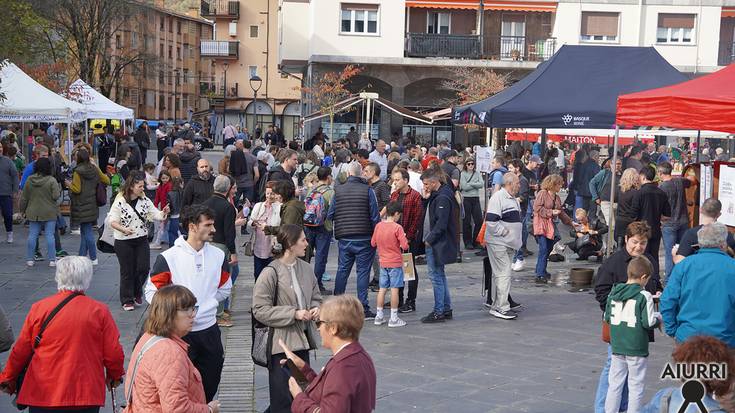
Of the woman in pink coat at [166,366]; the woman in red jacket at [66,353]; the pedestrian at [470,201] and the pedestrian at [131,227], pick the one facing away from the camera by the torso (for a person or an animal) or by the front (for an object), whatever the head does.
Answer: the woman in red jacket

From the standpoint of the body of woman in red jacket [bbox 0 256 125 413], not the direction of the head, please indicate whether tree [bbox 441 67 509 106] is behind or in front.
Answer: in front

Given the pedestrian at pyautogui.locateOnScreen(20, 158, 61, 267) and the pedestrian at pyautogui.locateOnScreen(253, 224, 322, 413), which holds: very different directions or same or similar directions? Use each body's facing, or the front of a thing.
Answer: very different directions

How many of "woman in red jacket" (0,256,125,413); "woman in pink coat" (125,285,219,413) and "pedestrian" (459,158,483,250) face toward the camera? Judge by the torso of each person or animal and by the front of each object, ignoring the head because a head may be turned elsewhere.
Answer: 1

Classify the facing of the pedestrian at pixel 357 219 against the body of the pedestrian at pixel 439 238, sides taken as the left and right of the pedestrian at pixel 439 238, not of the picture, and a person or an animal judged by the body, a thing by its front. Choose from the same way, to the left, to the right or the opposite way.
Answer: to the right

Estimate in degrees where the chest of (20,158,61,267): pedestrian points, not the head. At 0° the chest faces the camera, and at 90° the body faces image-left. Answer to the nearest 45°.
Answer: approximately 180°

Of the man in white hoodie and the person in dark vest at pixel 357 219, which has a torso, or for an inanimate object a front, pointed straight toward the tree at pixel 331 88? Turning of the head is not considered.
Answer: the person in dark vest

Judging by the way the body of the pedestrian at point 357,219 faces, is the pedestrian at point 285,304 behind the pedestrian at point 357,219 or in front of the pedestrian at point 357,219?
behind

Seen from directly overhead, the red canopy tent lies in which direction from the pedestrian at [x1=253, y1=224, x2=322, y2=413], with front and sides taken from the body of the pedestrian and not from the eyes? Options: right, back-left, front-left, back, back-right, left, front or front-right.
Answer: left

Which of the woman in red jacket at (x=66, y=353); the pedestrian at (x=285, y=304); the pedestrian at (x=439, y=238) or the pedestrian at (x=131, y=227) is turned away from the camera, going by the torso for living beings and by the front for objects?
the woman in red jacket

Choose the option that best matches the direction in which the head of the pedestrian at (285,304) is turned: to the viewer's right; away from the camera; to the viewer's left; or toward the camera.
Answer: to the viewer's right

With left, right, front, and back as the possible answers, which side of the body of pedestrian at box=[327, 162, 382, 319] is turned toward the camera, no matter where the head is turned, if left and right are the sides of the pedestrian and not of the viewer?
back

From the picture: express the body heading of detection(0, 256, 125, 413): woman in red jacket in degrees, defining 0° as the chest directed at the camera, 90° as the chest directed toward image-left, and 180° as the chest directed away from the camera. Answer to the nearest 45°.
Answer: approximately 180°

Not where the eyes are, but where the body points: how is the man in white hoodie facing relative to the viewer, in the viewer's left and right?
facing the viewer and to the right of the viewer

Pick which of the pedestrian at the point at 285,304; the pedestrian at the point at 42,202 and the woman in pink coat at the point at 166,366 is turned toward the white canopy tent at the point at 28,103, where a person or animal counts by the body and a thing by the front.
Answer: the pedestrian at the point at 42,202

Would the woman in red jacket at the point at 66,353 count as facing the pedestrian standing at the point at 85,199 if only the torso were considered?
yes

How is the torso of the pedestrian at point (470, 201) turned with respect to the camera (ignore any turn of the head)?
toward the camera
